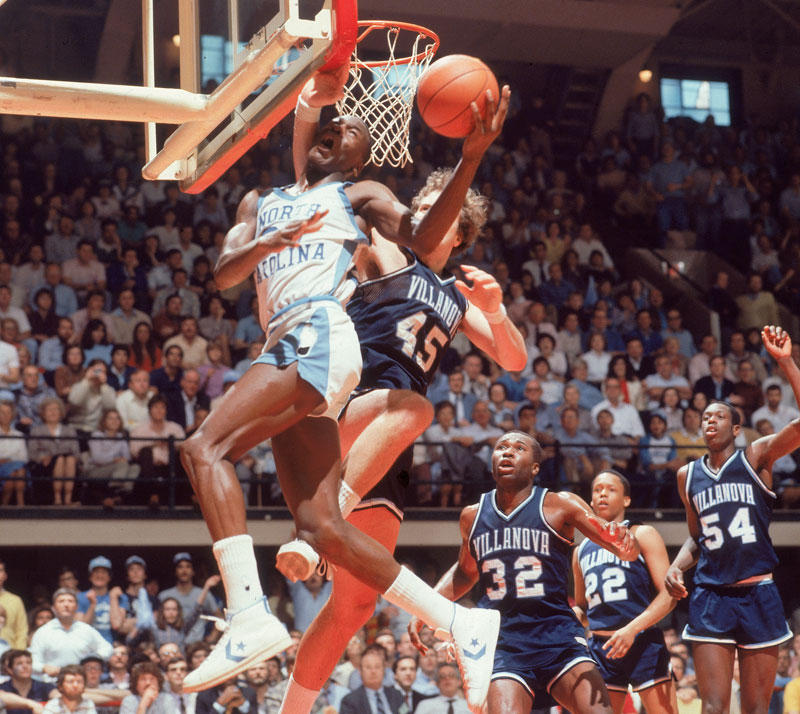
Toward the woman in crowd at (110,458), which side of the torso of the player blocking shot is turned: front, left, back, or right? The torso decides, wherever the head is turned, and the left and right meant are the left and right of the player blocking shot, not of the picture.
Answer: back

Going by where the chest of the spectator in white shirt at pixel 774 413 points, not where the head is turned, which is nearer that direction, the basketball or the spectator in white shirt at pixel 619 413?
the basketball

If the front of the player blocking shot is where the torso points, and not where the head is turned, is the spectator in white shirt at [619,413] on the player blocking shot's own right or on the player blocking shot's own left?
on the player blocking shot's own left

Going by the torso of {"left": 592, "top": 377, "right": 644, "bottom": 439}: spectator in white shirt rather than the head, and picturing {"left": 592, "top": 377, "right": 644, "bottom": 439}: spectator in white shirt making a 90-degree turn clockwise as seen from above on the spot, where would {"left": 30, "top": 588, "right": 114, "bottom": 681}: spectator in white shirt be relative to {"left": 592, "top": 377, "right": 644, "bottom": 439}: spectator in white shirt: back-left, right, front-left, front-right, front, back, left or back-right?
front-left

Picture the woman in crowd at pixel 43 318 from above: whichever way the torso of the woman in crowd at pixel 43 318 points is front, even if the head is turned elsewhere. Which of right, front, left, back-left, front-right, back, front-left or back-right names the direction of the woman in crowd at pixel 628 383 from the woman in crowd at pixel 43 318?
left
